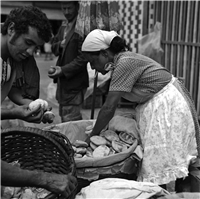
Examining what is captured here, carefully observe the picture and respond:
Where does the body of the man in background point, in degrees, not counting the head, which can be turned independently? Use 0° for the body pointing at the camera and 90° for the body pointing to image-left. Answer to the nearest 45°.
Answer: approximately 45°

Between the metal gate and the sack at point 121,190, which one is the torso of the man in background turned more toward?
the sack

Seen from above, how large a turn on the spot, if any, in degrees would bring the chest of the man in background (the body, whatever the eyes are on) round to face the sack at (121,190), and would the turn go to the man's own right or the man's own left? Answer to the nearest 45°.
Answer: approximately 45° to the man's own left

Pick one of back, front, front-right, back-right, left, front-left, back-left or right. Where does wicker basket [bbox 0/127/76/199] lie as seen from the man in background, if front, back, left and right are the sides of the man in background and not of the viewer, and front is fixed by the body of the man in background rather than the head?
front-left

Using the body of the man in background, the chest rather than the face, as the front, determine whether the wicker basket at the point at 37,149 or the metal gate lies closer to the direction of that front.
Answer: the wicker basket
